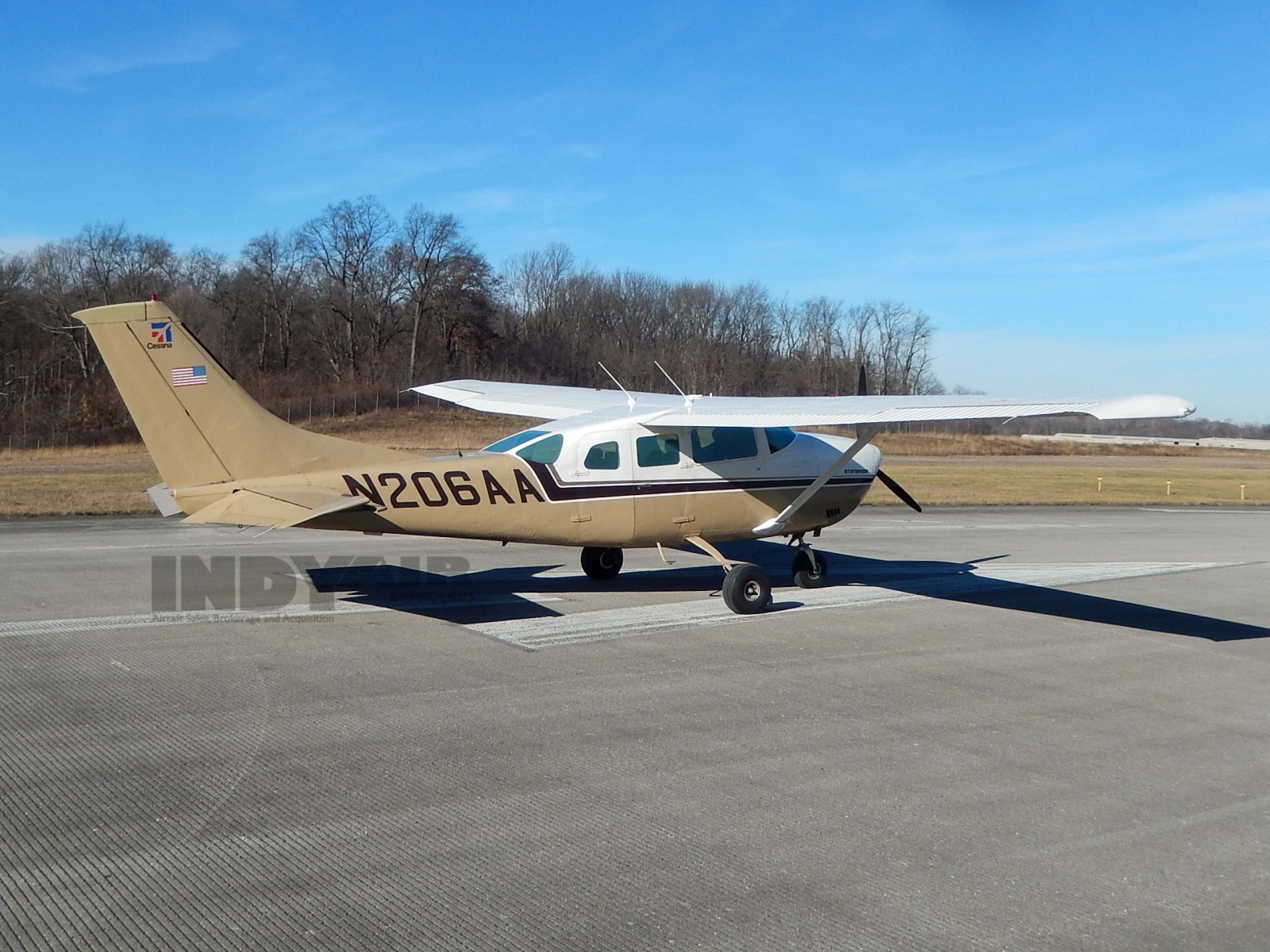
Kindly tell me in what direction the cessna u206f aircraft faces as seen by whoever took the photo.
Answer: facing away from the viewer and to the right of the viewer
